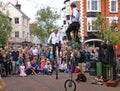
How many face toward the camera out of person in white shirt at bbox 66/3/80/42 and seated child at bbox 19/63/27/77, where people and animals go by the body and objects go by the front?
1

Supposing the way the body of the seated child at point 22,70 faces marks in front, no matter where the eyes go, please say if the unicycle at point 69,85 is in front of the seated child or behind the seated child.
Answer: in front

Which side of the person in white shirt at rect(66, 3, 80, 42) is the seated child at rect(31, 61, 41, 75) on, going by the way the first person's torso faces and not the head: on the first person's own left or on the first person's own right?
on the first person's own right

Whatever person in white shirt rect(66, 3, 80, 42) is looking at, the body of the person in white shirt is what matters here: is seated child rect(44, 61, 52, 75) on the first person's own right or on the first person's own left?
on the first person's own right

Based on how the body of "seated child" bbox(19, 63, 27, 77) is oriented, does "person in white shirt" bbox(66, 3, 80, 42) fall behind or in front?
in front
